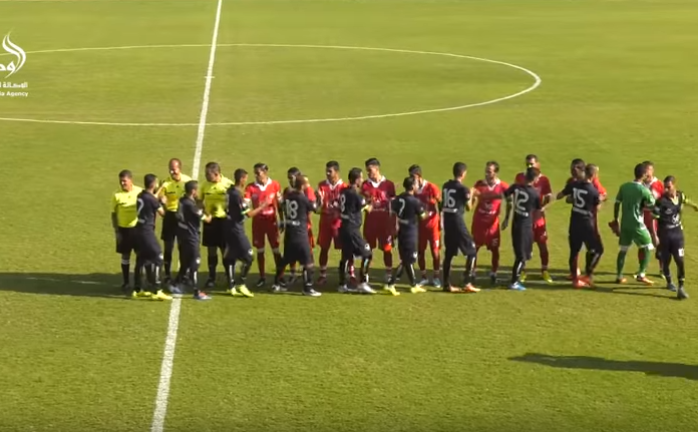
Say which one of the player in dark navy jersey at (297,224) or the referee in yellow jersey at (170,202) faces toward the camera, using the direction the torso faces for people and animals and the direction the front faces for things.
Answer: the referee in yellow jersey

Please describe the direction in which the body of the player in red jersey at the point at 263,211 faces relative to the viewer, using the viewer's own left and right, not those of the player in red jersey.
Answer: facing the viewer

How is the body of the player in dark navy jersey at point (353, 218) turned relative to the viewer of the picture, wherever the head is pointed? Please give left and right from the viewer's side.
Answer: facing away from the viewer and to the right of the viewer

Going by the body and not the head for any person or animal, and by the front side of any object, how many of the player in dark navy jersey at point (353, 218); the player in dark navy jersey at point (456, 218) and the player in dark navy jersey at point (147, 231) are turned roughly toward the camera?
0

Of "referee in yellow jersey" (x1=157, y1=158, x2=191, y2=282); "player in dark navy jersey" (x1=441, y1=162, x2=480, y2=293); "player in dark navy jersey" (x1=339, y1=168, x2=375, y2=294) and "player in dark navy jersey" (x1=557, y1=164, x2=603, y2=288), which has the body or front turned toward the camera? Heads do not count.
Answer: the referee in yellow jersey

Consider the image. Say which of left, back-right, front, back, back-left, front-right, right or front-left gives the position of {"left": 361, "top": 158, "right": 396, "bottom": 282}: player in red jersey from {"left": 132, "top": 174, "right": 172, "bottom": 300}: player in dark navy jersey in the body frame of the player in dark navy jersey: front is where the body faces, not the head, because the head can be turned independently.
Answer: front-right

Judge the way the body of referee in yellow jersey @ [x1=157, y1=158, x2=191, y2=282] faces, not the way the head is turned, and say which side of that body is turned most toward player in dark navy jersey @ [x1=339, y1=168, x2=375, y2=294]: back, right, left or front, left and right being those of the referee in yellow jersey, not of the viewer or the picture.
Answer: left

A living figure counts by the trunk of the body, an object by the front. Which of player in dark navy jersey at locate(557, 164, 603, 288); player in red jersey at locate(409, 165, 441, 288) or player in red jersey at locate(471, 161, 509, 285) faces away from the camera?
the player in dark navy jersey

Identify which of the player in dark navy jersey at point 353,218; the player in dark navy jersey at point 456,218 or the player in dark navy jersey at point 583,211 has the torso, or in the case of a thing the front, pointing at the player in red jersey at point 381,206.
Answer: the player in dark navy jersey at point 353,218

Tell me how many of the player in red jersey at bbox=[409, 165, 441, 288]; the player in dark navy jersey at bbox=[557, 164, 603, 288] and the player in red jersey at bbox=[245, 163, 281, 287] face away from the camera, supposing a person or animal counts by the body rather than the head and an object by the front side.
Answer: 1

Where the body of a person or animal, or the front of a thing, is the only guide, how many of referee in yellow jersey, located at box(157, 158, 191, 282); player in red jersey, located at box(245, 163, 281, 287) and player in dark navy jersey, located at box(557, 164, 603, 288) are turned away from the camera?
1

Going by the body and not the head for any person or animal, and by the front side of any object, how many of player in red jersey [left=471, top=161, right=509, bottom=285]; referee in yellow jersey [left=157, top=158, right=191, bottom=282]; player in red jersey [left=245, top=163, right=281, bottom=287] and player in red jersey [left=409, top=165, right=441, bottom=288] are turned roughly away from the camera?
0

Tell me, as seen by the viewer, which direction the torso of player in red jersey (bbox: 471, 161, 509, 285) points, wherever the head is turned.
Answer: toward the camera

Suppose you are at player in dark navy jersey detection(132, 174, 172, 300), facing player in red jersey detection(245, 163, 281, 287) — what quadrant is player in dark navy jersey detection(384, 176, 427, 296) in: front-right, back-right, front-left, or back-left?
front-right

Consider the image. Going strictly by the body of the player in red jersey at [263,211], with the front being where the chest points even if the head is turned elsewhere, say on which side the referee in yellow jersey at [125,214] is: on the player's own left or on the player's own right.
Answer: on the player's own right

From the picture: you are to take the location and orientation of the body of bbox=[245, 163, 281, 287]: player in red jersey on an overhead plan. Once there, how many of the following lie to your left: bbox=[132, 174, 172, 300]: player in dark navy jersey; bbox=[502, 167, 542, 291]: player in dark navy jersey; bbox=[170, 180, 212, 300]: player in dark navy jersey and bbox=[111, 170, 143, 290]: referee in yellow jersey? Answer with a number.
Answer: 1

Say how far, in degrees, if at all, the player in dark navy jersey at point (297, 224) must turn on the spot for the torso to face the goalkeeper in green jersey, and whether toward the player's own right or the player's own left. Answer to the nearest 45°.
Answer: approximately 45° to the player's own right

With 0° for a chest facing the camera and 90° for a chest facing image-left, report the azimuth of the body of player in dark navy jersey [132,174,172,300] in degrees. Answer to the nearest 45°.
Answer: approximately 225°

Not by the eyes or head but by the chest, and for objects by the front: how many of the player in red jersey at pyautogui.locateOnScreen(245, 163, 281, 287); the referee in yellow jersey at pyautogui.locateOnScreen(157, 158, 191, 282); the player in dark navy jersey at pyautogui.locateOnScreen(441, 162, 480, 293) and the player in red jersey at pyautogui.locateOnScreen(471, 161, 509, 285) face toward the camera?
3
